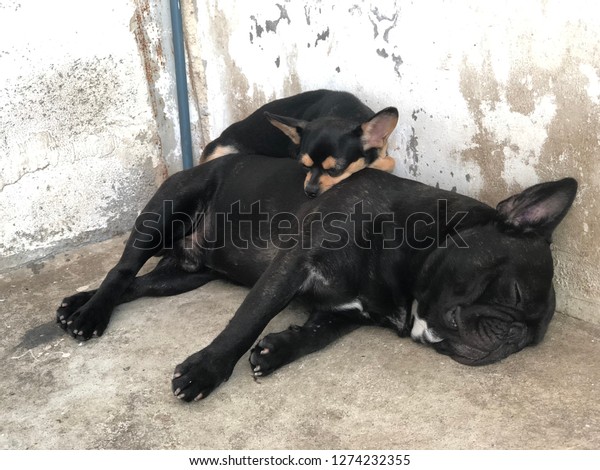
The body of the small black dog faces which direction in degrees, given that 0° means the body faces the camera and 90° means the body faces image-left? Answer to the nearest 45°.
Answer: approximately 315°

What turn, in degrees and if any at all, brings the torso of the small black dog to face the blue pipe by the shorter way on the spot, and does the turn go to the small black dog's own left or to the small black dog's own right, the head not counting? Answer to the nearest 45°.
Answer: approximately 180°
